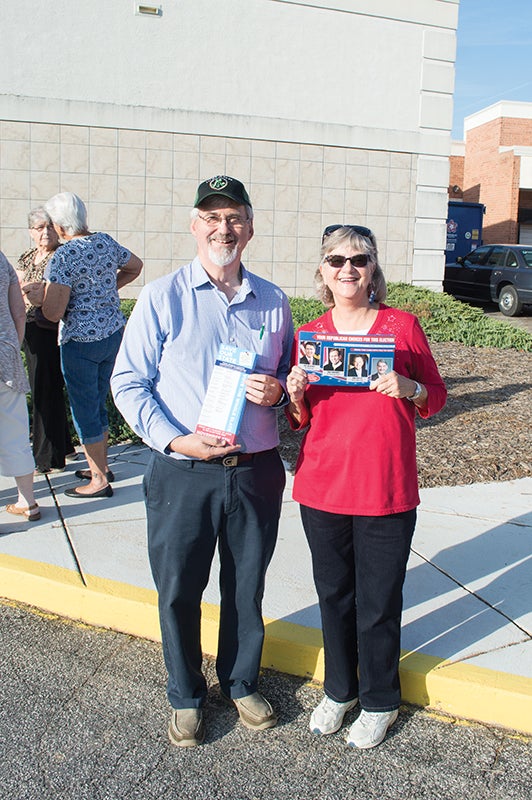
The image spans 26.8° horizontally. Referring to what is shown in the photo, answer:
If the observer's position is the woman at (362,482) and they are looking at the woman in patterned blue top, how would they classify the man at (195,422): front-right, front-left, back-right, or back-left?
front-left

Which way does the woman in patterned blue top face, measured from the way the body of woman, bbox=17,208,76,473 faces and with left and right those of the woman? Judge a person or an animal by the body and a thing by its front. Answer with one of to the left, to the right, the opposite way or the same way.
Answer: the opposite way

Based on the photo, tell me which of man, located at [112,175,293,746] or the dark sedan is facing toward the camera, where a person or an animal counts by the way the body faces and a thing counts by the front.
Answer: the man

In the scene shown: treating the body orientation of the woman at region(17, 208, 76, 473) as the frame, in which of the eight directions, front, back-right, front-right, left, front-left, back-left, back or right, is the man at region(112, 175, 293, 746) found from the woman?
front-right

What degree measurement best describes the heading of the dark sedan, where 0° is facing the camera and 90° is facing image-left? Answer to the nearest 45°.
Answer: approximately 135°

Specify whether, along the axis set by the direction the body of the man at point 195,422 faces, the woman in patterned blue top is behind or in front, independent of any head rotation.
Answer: behind

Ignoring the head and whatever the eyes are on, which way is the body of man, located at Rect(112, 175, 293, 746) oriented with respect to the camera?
toward the camera

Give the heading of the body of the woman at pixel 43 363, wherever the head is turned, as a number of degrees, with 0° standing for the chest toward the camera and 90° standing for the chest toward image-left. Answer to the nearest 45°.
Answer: approximately 315°

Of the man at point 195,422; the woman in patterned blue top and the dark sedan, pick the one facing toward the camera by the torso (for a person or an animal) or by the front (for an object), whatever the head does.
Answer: the man

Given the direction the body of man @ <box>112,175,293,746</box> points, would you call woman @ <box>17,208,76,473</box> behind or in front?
behind

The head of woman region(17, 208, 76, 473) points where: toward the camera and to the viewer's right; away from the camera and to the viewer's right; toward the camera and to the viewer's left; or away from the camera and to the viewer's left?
toward the camera and to the viewer's right

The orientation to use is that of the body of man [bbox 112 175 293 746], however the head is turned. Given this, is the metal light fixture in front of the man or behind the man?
behind

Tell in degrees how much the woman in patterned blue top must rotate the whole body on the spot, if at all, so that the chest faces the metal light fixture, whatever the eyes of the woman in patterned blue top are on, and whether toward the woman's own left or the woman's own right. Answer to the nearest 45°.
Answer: approximately 45° to the woman's own right

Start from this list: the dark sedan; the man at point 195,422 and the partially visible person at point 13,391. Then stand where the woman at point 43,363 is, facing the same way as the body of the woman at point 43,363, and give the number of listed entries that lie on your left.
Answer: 1

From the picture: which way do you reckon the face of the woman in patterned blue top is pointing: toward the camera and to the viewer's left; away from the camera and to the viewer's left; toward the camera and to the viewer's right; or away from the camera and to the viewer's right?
away from the camera and to the viewer's left

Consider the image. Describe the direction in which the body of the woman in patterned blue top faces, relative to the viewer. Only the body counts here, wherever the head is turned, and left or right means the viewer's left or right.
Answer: facing away from the viewer and to the left of the viewer
